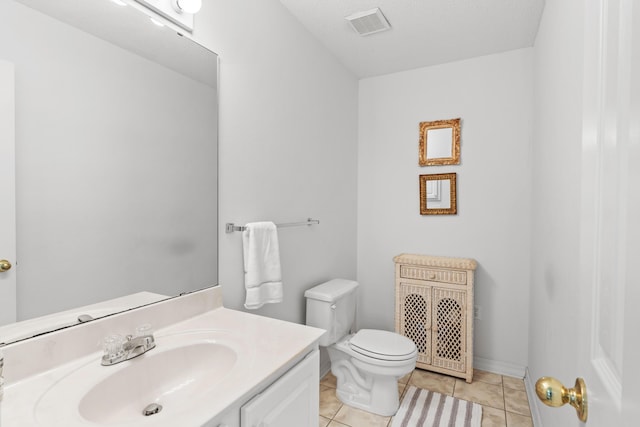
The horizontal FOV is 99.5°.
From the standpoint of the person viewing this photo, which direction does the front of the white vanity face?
facing the viewer and to the right of the viewer

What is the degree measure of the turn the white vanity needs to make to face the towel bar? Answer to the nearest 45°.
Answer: approximately 90° to its left

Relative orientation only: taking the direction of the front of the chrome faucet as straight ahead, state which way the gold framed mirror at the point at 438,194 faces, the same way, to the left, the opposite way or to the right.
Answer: to the right

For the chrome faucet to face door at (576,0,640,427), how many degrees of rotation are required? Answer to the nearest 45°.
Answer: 0° — it already faces it

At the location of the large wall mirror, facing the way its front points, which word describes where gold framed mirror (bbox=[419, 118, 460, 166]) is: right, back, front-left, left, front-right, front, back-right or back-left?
front-left

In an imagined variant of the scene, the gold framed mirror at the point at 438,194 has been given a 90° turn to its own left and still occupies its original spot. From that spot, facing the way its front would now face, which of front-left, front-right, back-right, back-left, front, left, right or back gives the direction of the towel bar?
back-right

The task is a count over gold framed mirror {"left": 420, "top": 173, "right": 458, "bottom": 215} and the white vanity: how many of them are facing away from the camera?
0

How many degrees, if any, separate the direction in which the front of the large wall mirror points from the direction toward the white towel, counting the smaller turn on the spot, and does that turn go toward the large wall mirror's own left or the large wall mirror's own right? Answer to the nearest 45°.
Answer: approximately 45° to the large wall mirror's own left

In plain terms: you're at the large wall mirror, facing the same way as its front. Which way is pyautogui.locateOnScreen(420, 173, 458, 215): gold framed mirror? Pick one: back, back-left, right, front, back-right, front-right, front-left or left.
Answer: front-left

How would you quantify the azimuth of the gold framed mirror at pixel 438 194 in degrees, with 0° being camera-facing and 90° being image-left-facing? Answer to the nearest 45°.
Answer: approximately 0°
